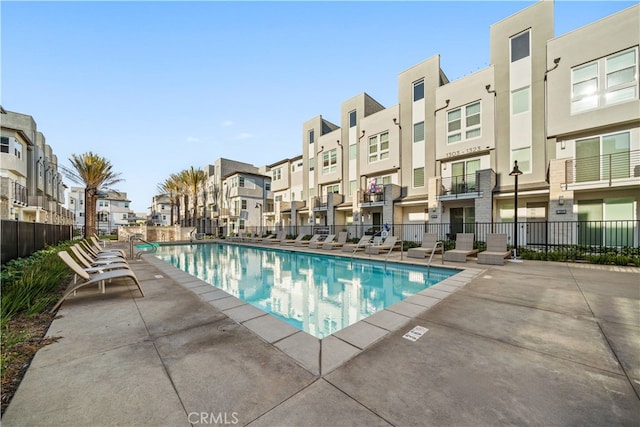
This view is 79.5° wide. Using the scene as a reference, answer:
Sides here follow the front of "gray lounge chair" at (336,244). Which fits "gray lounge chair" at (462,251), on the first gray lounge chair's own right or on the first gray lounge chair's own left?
on the first gray lounge chair's own left

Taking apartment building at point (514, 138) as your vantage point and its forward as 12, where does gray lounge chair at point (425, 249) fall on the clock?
The gray lounge chair is roughly at 12 o'clock from the apartment building.

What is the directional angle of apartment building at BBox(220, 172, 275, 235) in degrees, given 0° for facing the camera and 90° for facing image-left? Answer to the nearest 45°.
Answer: approximately 45°

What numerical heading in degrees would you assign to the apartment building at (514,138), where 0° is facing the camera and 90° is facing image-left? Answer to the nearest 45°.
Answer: approximately 45°

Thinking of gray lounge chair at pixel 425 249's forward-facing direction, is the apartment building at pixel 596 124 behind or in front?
behind

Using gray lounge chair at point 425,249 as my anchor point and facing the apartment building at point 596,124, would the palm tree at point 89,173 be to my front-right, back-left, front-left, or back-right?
back-left

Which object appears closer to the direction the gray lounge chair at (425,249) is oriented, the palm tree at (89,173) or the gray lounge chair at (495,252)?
the palm tree

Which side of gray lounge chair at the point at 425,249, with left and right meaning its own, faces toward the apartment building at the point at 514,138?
back

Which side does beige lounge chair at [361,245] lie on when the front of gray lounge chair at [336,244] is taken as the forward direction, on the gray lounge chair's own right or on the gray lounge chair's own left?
on the gray lounge chair's own left

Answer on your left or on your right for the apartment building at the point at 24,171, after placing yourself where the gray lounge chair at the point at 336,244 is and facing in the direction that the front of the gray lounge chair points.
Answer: on your right
